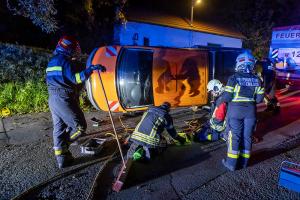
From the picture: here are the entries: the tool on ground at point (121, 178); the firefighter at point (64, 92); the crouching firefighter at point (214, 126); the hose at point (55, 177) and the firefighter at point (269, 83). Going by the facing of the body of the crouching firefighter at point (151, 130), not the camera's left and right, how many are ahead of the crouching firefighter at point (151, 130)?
2

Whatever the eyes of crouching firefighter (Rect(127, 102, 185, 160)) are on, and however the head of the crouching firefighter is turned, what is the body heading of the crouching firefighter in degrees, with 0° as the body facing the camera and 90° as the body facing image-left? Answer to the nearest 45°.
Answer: approximately 225°

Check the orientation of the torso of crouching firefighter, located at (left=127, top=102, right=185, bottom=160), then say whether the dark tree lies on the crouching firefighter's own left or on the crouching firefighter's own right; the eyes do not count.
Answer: on the crouching firefighter's own left

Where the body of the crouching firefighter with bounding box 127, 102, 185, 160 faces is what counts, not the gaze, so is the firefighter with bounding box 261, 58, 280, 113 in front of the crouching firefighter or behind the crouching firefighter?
in front

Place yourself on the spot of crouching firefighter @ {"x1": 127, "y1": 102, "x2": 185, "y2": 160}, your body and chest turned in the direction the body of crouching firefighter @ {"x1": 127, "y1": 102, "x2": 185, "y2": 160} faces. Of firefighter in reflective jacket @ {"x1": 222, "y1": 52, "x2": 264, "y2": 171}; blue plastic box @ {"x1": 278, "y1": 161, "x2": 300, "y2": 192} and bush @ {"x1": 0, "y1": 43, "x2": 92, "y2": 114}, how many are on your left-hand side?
1

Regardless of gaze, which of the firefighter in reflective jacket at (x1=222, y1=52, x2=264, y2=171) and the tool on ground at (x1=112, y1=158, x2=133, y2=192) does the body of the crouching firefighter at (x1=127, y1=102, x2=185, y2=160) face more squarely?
the firefighter in reflective jacket

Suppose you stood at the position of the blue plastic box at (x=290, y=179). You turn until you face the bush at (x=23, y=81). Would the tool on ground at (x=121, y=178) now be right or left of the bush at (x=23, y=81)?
left

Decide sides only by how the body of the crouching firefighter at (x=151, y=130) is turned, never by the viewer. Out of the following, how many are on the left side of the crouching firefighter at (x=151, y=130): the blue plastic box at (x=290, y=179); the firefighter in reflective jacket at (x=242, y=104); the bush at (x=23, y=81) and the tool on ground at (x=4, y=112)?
2

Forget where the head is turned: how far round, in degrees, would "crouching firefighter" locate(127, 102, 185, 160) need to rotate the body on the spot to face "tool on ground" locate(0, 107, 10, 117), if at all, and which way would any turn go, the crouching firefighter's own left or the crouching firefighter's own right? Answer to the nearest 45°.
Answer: approximately 90° to the crouching firefighter's own left

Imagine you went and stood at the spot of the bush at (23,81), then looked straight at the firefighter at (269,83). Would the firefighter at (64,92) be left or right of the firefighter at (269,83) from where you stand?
right

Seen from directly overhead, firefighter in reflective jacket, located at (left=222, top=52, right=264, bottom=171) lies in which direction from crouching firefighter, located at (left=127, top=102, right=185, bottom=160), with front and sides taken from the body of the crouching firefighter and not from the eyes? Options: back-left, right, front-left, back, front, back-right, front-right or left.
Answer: front-right

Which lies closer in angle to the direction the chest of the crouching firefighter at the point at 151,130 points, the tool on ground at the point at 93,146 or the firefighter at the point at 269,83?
the firefighter

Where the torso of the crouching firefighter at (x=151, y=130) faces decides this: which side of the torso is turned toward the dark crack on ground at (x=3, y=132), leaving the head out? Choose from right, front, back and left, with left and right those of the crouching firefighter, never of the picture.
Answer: left

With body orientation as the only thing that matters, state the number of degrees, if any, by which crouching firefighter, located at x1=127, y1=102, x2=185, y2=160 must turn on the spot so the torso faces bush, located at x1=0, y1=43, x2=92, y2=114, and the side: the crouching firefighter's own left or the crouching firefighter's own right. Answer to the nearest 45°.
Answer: approximately 90° to the crouching firefighter's own left
